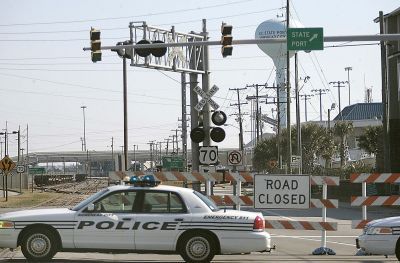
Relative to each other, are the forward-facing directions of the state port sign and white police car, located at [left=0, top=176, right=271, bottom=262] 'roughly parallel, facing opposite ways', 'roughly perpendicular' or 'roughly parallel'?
roughly perpendicular

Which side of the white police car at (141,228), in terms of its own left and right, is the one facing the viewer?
left

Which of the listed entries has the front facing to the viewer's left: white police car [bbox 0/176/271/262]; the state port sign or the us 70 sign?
the white police car

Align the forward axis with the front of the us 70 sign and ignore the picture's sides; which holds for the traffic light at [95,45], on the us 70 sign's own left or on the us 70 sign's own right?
on the us 70 sign's own right

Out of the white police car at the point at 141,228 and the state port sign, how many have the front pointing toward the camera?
1

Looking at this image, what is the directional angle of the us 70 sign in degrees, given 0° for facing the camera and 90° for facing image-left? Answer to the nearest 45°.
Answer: approximately 0°

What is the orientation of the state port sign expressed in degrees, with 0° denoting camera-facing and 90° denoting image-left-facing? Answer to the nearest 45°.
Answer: approximately 0°

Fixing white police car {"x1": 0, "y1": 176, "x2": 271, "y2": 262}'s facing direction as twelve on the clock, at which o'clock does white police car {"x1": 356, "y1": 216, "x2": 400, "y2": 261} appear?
white police car {"x1": 356, "y1": 216, "x2": 400, "y2": 261} is roughly at 6 o'clock from white police car {"x1": 0, "y1": 176, "x2": 271, "y2": 262}.
